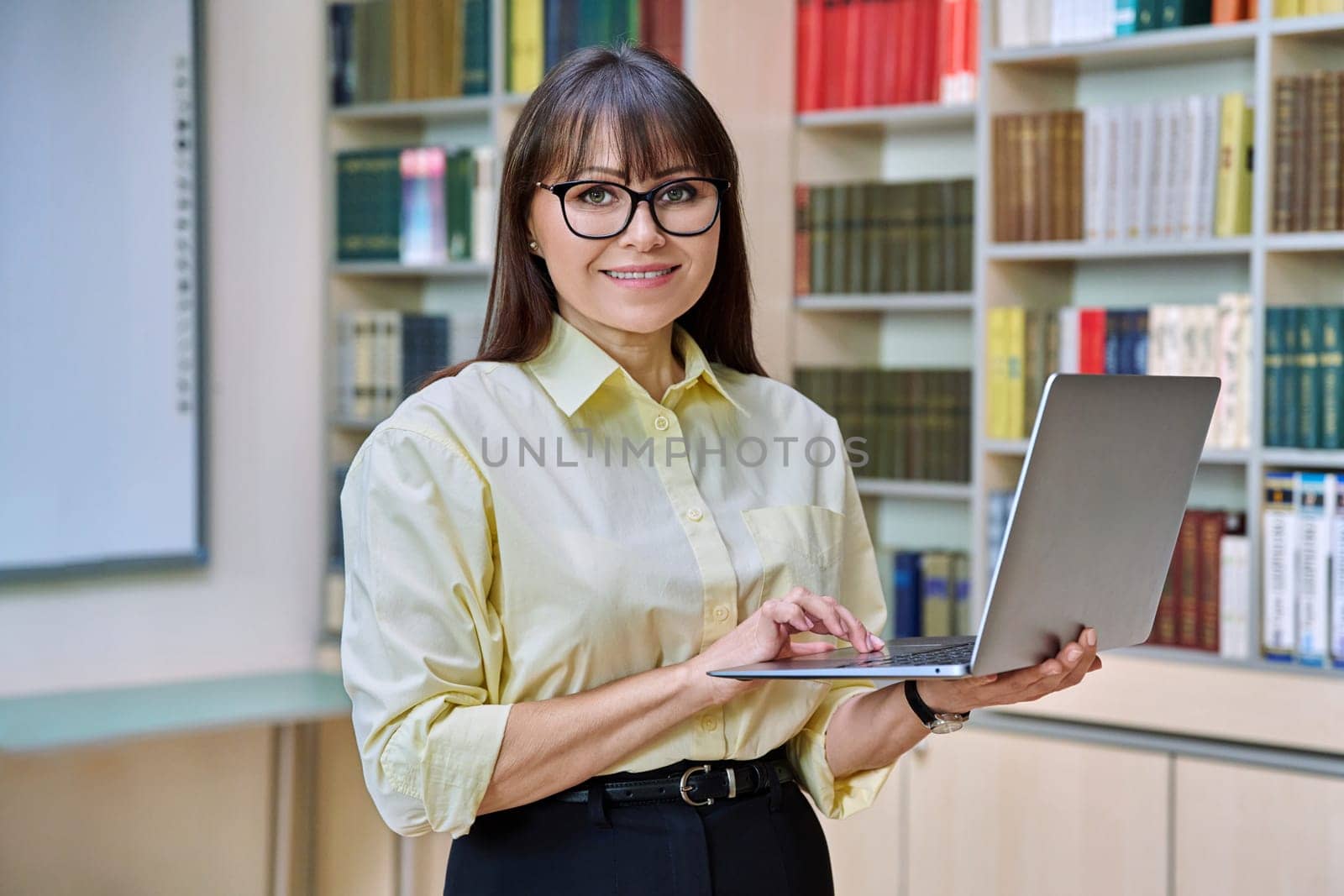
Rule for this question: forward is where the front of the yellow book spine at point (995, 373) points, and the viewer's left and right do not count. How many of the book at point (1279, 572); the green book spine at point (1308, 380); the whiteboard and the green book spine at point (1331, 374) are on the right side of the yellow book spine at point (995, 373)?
1

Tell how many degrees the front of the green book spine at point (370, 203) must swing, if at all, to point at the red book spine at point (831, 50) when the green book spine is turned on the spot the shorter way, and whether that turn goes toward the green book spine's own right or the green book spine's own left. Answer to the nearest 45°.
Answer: approximately 45° to the green book spine's own left

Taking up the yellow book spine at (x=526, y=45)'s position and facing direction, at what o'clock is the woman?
The woman is roughly at 12 o'clock from the yellow book spine.

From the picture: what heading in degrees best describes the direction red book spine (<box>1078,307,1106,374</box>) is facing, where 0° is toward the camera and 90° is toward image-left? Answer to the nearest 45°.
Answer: approximately 0°

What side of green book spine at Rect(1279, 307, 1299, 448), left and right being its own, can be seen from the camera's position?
front

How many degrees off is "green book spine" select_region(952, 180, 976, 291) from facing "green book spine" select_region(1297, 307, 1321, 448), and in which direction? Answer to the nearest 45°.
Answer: approximately 45° to its left

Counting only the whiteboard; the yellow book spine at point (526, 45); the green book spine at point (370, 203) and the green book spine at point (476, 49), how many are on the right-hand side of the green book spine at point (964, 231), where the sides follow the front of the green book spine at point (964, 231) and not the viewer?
4

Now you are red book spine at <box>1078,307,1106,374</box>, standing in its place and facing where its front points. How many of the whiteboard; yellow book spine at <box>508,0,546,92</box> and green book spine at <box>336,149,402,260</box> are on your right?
3

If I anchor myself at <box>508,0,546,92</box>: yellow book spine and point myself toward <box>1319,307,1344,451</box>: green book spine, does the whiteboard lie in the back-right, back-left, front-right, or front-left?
back-right
